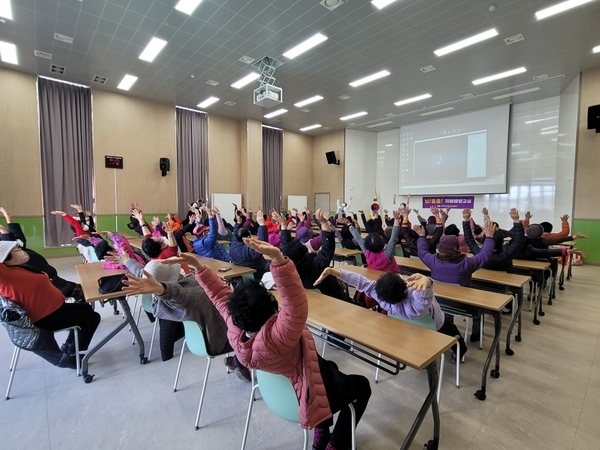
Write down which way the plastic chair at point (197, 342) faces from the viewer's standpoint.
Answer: facing away from the viewer and to the right of the viewer

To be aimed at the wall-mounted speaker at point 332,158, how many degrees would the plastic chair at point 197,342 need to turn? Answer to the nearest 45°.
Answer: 0° — it already faces it

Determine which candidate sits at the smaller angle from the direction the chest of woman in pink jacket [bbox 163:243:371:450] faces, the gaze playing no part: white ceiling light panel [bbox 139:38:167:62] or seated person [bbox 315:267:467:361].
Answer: the seated person

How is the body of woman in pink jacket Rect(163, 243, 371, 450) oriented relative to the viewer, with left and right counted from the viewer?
facing away from the viewer and to the right of the viewer

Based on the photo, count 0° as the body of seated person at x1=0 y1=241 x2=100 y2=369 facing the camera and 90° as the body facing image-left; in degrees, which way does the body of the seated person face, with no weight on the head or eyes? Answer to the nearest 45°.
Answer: approximately 270°

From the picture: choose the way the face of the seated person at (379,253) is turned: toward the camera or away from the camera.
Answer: away from the camera

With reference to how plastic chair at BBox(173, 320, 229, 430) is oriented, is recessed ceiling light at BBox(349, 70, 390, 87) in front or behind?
in front

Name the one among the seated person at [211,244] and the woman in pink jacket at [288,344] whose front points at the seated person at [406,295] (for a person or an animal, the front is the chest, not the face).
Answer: the woman in pink jacket

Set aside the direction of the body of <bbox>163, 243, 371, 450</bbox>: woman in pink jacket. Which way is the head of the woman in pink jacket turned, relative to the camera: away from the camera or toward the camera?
away from the camera

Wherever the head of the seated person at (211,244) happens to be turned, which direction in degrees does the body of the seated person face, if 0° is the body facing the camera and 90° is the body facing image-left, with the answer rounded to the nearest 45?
approximately 225°

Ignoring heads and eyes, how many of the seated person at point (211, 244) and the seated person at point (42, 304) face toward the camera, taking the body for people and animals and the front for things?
0

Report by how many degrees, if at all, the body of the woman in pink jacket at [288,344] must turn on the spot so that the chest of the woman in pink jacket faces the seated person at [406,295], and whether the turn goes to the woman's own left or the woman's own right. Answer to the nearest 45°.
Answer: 0° — they already face them
